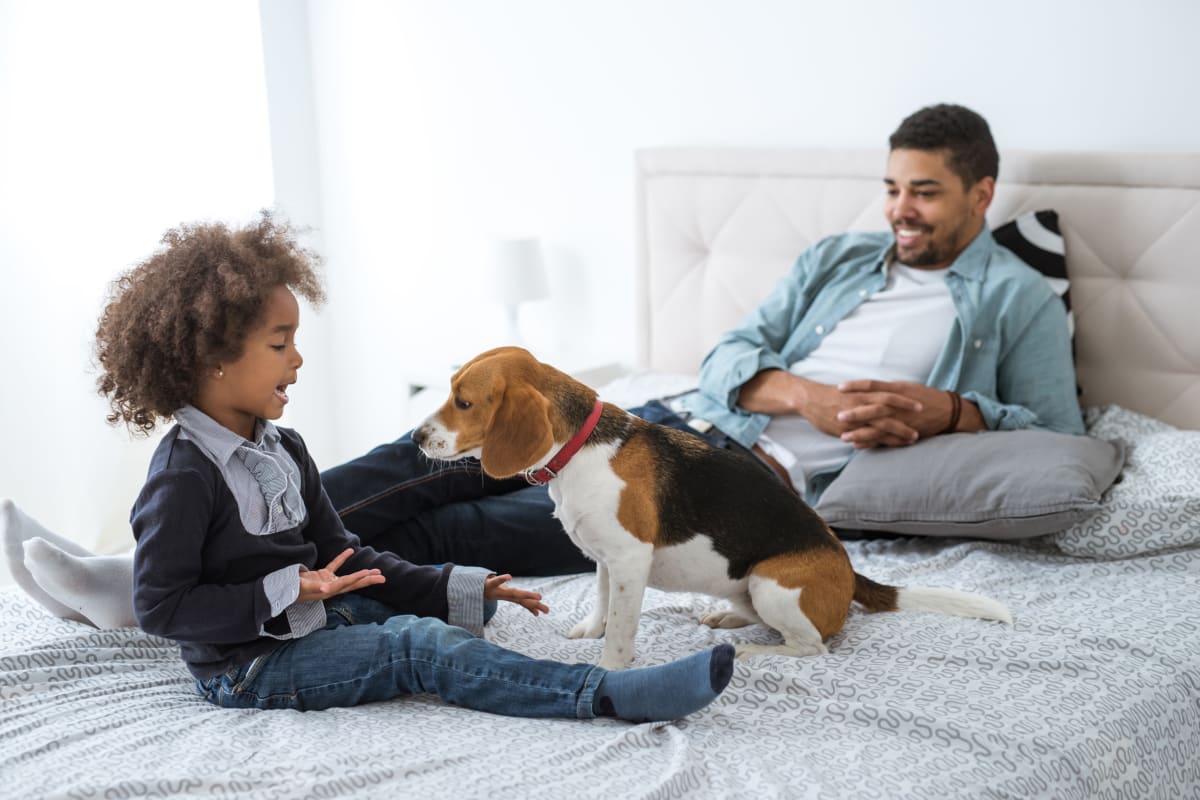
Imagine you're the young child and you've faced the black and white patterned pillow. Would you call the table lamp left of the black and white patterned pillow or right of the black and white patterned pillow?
left

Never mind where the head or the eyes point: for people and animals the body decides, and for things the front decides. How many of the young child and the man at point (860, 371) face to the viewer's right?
1

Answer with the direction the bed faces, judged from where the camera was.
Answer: facing the viewer and to the left of the viewer

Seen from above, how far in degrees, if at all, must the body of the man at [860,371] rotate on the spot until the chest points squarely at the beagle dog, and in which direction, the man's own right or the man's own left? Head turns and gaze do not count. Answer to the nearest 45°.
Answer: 0° — they already face it

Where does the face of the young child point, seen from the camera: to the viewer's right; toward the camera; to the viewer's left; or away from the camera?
to the viewer's right

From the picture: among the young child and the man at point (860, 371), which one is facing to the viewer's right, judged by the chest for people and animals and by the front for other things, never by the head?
the young child

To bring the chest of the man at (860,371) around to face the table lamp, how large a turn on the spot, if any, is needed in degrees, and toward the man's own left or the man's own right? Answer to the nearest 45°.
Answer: approximately 90° to the man's own right

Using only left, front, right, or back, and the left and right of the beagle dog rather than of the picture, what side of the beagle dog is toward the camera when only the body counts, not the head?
left

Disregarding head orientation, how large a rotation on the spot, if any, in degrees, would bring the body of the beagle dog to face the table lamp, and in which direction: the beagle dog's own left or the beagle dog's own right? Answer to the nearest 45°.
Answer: approximately 90° to the beagle dog's own right

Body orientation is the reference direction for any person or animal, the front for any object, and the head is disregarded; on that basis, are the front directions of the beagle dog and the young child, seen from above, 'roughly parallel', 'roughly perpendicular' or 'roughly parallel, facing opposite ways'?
roughly parallel, facing opposite ways

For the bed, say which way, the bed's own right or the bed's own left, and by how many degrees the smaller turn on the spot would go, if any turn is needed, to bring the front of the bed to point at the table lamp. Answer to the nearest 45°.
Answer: approximately 135° to the bed's own right

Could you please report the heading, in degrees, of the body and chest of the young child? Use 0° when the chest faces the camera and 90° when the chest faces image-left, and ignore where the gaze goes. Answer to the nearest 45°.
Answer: approximately 270°

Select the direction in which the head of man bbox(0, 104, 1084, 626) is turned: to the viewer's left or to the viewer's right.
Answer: to the viewer's left
